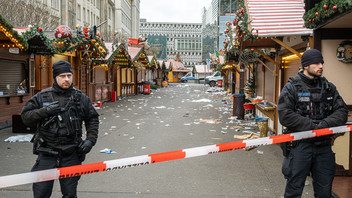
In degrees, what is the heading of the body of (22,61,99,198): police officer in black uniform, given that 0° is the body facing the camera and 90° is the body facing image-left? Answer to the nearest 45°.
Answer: approximately 0°

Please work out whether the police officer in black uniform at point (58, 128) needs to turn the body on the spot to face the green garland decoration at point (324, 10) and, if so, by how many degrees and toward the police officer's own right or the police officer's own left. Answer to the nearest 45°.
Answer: approximately 90° to the police officer's own left

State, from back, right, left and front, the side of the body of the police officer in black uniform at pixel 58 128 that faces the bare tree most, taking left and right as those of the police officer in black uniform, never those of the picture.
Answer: back

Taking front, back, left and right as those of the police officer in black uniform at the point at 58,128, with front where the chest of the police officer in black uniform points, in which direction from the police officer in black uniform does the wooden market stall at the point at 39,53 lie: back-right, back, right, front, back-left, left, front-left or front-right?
back

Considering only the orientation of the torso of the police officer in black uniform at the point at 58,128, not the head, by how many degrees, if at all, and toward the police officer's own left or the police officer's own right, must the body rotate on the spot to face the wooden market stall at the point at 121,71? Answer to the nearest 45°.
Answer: approximately 180°

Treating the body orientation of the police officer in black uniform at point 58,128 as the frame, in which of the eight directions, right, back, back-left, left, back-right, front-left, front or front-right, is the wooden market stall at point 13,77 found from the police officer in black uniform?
back

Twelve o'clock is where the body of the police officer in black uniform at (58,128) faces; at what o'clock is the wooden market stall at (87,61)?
The wooden market stall is roughly at 6 o'clock from the police officer in black uniform.

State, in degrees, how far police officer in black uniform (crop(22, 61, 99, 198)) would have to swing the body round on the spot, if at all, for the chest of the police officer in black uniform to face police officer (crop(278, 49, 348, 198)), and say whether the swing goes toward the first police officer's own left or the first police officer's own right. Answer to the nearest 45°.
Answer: approximately 90° to the first police officer's own left
